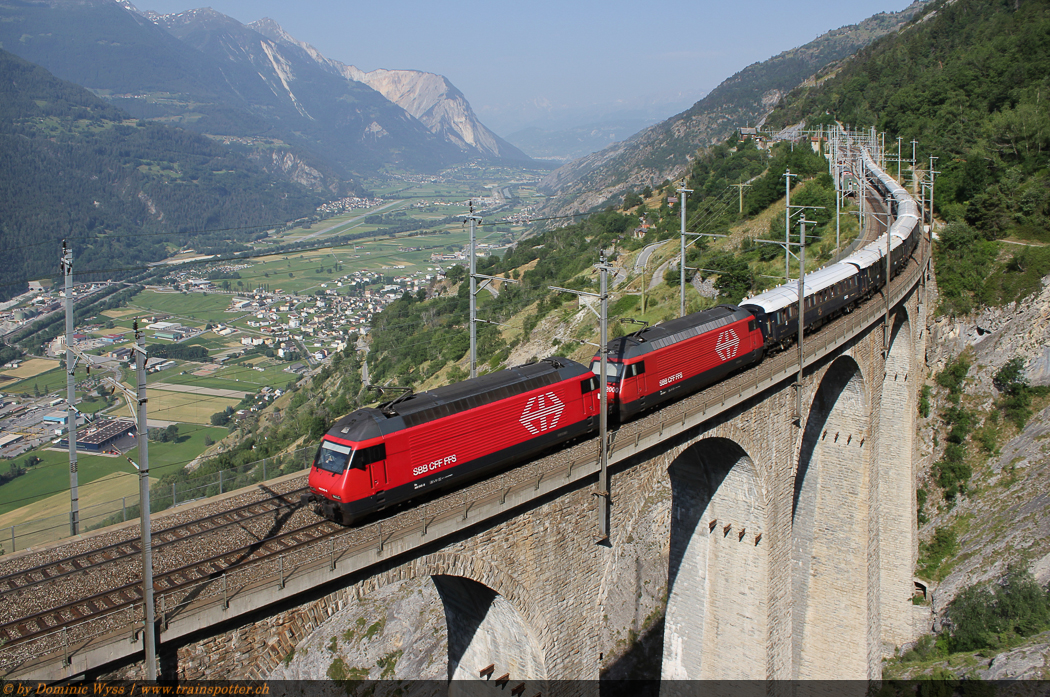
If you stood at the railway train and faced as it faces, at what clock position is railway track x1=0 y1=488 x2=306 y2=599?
The railway track is roughly at 12 o'clock from the railway train.

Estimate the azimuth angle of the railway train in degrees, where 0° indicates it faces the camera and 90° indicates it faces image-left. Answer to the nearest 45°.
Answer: approximately 45°

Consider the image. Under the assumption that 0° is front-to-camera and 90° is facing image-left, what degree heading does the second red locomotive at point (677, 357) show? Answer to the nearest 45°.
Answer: approximately 45°

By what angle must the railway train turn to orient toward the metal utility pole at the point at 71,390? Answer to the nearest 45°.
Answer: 0° — it already faces it

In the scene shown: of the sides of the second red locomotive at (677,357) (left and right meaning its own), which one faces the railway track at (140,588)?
front

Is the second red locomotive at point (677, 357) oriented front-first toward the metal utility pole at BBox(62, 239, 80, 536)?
yes

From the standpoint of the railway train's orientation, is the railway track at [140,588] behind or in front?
in front
